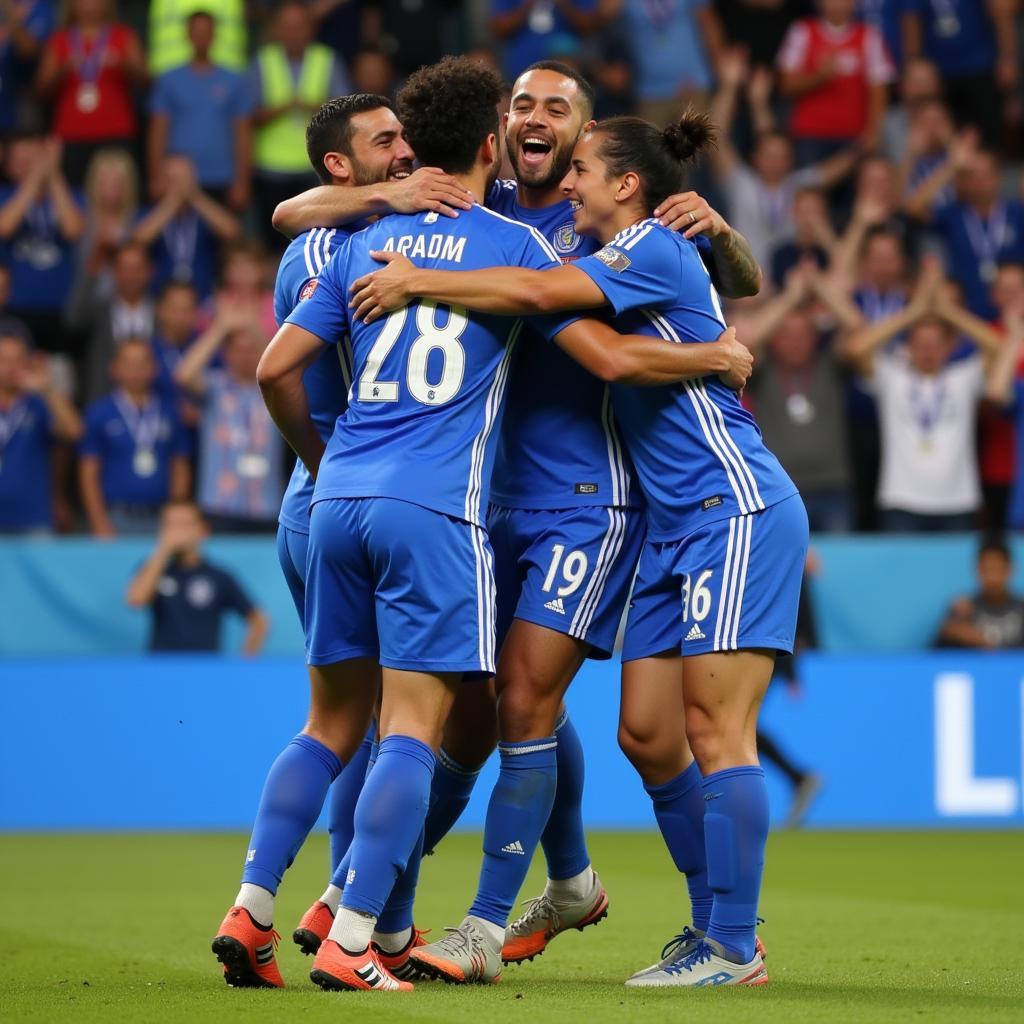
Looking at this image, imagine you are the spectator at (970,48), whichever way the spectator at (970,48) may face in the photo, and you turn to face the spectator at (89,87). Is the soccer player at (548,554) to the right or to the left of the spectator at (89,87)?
left

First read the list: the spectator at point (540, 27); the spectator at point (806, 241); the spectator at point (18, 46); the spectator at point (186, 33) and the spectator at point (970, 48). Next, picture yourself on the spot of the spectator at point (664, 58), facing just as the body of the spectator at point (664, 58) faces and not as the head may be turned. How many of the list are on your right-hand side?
3

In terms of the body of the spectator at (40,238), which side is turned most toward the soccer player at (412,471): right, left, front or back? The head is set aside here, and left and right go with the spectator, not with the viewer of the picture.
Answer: front

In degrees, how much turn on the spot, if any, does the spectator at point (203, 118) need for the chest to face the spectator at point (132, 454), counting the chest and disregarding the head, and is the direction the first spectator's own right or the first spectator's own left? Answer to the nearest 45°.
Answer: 0° — they already face them

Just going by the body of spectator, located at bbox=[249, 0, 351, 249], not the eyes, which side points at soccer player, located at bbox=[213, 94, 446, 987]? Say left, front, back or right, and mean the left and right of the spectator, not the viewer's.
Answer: front
